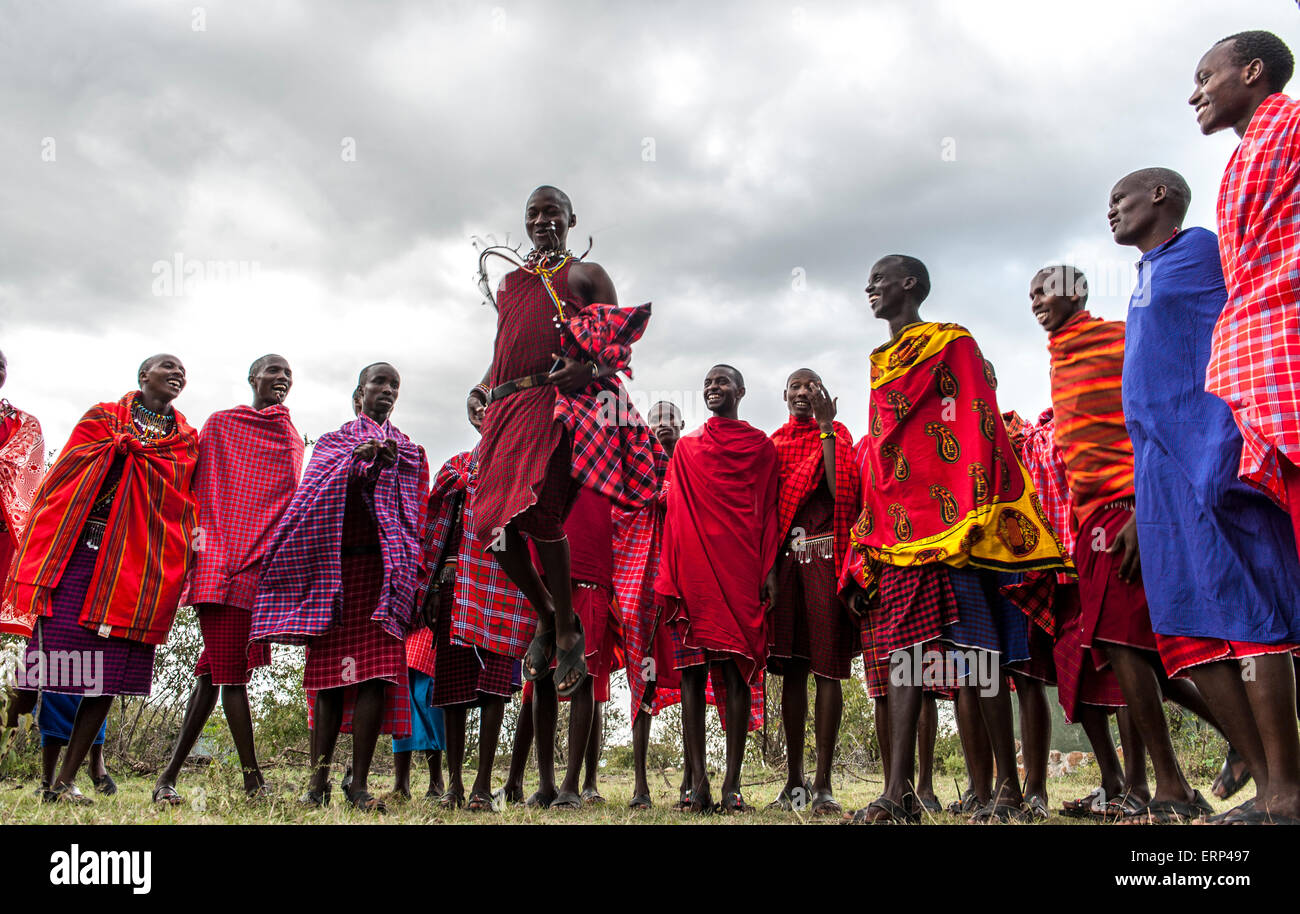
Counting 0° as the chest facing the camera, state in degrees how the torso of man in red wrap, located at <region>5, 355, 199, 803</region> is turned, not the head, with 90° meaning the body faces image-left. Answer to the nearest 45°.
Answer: approximately 315°

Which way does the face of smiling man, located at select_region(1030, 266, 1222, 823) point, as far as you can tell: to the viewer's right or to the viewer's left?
to the viewer's left

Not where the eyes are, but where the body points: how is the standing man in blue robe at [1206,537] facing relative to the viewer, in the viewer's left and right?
facing to the left of the viewer

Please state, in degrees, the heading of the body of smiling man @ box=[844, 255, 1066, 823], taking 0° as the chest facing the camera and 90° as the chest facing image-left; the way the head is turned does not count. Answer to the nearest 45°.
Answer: approximately 45°

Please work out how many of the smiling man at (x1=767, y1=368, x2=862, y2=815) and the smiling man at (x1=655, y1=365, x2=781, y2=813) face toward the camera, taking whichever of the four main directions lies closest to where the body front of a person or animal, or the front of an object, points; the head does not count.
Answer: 2

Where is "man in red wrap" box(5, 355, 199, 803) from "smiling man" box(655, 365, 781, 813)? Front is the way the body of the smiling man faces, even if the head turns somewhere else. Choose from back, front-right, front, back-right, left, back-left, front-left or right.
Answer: right

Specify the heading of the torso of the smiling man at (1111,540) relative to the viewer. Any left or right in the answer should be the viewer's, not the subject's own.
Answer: facing the viewer and to the left of the viewer

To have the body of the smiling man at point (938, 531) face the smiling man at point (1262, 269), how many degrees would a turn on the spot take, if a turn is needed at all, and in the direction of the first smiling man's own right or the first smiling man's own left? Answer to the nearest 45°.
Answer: approximately 90° to the first smiling man's own left

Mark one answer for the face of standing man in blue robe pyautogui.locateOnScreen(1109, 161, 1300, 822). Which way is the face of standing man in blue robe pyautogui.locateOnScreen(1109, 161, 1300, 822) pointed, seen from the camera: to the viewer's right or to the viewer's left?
to the viewer's left

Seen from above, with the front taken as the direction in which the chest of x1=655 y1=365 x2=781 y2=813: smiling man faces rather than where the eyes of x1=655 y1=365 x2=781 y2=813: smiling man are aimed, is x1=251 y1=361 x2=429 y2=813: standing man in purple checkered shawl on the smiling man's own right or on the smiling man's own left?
on the smiling man's own right

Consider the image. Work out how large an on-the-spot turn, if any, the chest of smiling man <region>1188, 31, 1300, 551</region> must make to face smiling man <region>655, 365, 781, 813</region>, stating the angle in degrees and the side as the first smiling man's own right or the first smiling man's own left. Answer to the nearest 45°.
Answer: approximately 45° to the first smiling man's own right
